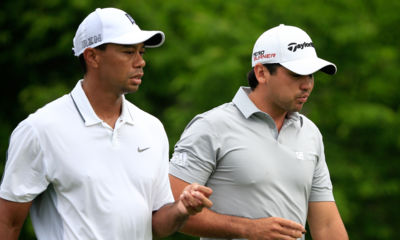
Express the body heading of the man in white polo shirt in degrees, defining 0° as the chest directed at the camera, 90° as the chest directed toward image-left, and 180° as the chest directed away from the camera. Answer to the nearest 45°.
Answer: approximately 315°
